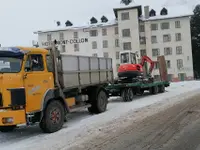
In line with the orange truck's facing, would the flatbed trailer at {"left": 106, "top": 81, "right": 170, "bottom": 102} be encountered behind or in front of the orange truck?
behind

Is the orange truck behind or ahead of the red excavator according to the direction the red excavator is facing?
behind

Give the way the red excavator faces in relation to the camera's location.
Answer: facing away from the viewer and to the right of the viewer

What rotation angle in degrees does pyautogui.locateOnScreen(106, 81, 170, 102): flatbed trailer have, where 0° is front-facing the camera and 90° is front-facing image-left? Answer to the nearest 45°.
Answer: approximately 45°

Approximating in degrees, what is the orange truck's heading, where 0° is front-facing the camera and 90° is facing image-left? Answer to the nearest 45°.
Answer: approximately 45°

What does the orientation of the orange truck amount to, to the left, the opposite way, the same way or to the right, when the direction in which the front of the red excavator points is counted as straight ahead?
the opposite way

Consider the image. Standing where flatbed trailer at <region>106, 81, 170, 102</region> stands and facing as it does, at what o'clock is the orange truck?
The orange truck is roughly at 11 o'clock from the flatbed trailer.

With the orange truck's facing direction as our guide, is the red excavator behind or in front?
behind
